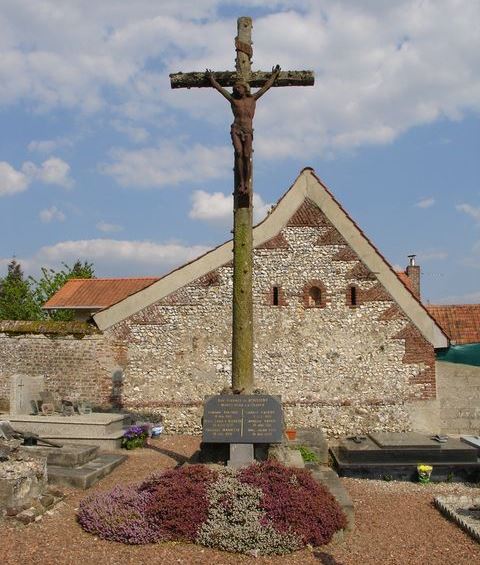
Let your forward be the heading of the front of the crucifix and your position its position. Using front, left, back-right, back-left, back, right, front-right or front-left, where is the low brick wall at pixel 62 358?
back-right

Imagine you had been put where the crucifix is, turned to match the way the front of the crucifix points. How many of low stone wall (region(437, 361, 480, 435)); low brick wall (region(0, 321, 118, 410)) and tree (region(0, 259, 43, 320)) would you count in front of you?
0

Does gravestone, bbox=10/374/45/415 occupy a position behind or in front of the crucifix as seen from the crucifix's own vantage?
behind

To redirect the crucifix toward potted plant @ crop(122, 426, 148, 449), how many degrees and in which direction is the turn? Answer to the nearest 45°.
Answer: approximately 135° to its right

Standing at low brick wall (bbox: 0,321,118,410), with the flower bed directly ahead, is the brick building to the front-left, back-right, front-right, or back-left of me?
front-left

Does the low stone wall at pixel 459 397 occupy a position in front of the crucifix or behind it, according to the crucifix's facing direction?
behind

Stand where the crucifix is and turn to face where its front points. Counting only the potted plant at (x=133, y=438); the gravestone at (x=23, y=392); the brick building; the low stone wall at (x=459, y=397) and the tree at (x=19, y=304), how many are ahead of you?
0

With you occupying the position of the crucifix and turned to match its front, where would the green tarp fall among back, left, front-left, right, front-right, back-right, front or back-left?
back-left

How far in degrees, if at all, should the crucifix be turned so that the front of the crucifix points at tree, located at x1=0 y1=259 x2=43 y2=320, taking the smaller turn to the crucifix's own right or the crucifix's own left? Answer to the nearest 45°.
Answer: approximately 135° to the crucifix's own right

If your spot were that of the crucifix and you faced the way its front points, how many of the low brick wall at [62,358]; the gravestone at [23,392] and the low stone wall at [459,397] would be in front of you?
0

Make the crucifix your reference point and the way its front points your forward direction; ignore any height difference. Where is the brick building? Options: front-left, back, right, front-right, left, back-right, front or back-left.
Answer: back

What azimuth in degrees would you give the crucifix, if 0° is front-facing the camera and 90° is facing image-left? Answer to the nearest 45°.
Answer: approximately 0°
